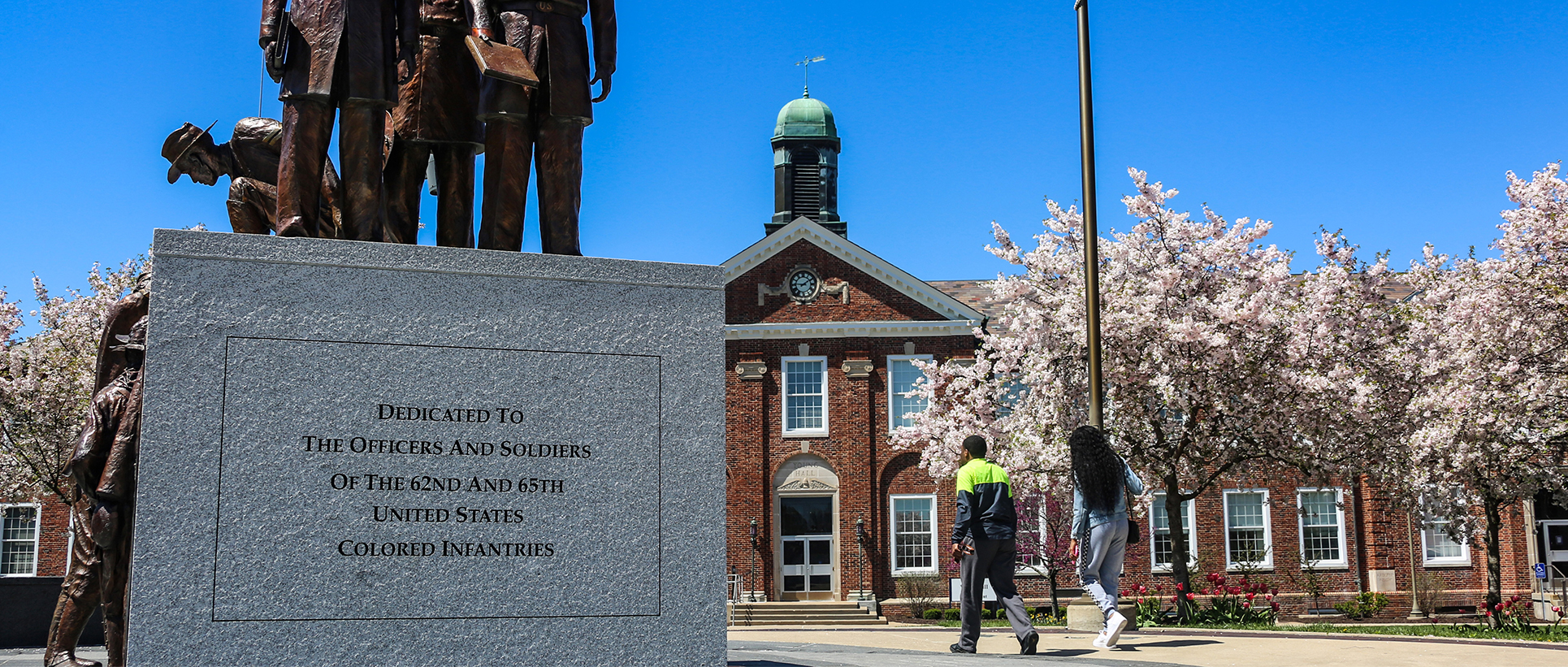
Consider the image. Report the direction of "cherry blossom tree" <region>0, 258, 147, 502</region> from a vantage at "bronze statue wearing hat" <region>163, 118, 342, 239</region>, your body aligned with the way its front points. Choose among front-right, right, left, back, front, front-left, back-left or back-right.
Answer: right

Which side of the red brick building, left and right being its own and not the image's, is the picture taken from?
front

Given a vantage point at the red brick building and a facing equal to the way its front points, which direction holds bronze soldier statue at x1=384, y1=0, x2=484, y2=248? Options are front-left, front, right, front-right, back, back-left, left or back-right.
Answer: front

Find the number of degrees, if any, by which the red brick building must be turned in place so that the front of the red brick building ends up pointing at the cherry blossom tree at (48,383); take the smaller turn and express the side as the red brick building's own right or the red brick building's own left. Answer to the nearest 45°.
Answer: approximately 45° to the red brick building's own right

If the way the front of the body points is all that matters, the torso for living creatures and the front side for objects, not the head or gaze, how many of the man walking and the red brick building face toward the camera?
1

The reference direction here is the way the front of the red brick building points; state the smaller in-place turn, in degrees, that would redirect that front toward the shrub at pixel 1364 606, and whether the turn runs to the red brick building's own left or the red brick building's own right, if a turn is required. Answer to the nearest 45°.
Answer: approximately 90° to the red brick building's own left

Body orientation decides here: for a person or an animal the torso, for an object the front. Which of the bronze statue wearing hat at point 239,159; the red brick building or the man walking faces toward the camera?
the red brick building

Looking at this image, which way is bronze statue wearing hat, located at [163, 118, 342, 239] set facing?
to the viewer's left

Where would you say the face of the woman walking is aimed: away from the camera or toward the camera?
away from the camera

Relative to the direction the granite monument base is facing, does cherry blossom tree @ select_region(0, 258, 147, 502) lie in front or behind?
behind

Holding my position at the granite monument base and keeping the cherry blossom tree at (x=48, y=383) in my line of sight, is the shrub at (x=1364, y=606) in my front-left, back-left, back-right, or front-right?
front-right

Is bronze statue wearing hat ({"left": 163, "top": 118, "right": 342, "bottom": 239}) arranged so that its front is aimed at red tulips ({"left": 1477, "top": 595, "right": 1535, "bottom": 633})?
no

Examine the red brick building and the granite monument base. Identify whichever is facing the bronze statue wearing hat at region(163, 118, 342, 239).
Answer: the red brick building

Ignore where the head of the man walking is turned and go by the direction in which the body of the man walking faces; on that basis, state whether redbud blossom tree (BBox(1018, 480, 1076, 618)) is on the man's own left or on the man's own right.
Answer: on the man's own right

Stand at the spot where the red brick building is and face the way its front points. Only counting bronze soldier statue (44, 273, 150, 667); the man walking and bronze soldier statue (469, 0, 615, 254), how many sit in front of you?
3

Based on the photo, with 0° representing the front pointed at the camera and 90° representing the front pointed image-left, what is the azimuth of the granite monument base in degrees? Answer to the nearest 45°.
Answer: approximately 0°

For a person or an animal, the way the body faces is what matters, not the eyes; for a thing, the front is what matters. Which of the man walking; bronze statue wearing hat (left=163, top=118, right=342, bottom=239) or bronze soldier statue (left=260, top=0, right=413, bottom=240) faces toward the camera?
the bronze soldier statue

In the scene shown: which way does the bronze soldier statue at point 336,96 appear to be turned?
toward the camera

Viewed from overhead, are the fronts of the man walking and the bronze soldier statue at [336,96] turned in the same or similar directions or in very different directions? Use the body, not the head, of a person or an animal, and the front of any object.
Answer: very different directions
